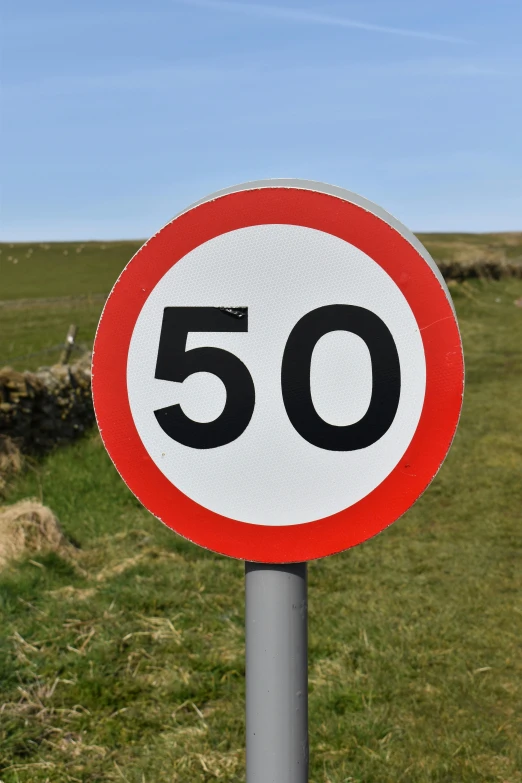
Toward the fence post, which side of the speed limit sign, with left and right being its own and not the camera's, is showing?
back

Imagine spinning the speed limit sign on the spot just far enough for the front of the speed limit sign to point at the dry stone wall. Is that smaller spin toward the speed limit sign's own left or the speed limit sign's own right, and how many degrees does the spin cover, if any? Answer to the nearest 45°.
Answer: approximately 180°

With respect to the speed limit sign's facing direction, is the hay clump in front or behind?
behind

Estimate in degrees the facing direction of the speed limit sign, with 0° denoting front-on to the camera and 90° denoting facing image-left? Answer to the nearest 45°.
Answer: approximately 0°
